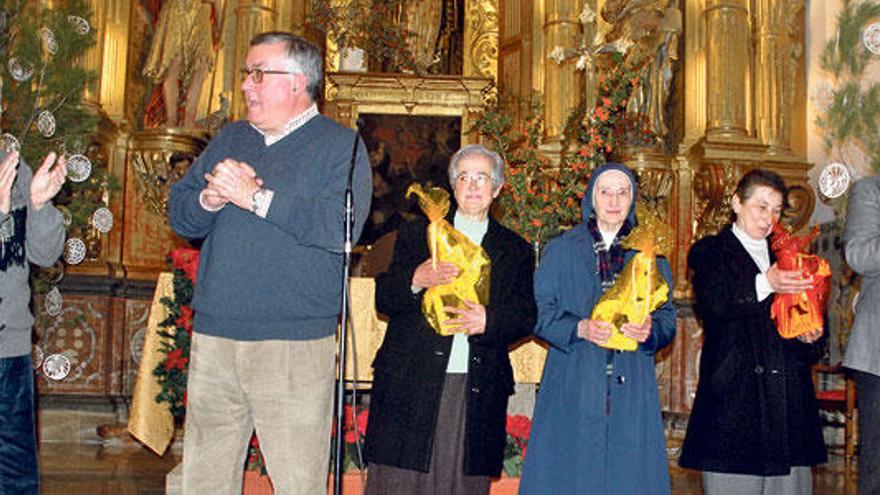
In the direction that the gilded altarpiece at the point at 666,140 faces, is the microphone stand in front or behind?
in front

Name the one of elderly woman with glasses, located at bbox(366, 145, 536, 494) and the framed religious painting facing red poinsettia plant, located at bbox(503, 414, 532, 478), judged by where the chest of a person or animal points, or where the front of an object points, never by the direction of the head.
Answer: the framed religious painting

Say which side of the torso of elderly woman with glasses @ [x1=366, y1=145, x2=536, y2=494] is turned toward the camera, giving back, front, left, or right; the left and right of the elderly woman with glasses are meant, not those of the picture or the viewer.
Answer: front

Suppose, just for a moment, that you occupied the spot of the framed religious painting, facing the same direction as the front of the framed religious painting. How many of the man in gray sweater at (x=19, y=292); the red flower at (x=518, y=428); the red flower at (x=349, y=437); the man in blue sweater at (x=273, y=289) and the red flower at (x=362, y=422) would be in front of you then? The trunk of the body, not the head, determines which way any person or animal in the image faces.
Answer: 5

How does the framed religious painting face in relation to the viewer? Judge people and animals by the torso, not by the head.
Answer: toward the camera

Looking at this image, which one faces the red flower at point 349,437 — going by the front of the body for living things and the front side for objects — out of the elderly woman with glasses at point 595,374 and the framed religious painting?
the framed religious painting

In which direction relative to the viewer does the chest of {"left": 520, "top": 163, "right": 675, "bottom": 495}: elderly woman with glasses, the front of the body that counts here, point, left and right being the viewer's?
facing the viewer

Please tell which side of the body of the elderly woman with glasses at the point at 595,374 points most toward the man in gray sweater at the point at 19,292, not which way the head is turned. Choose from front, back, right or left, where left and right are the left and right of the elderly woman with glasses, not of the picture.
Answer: right

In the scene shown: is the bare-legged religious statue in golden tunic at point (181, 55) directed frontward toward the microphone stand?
yes

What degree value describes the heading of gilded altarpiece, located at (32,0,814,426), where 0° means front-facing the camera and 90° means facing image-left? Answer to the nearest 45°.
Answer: approximately 0°
